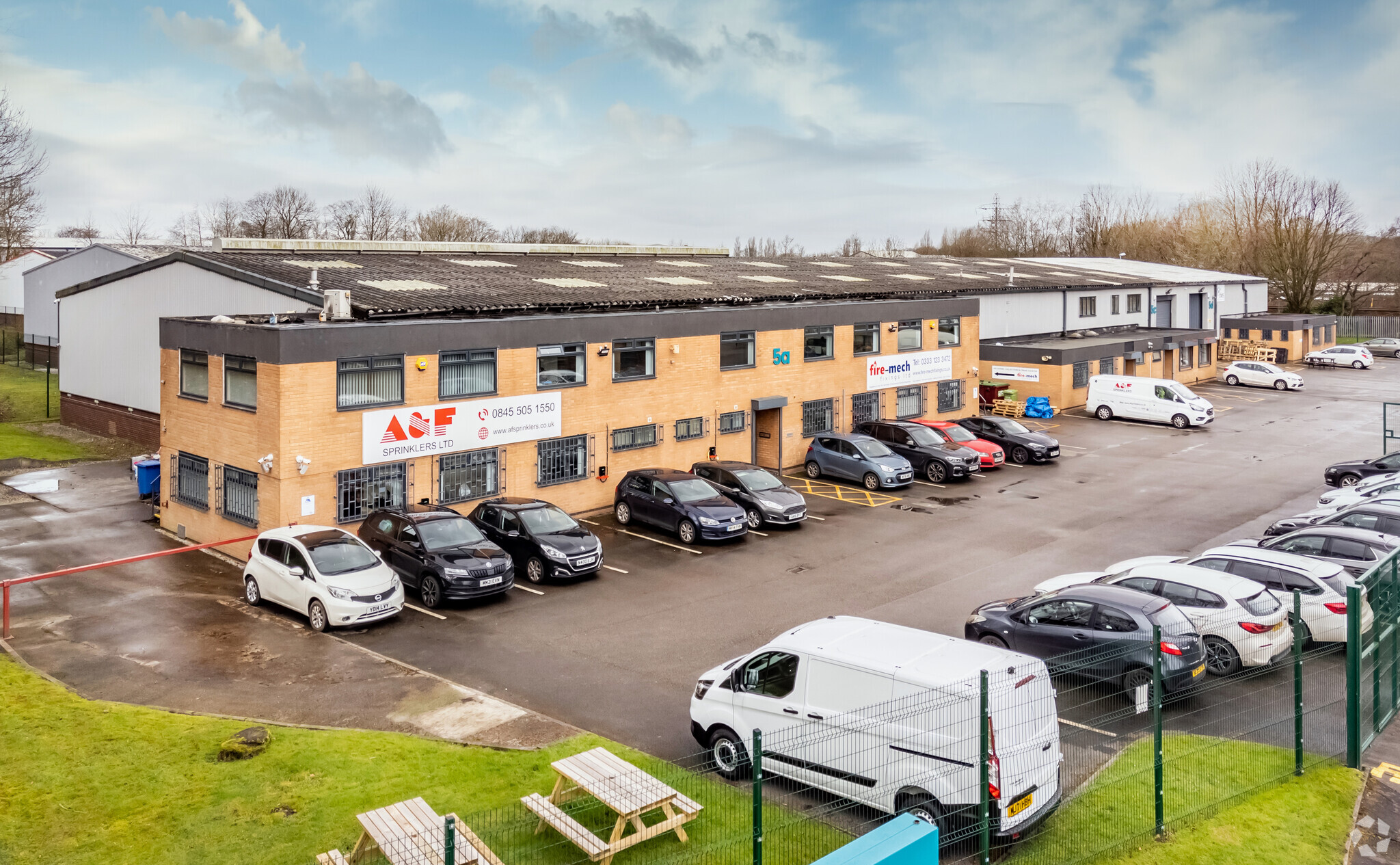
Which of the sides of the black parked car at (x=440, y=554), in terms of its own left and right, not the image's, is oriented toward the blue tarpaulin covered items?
left

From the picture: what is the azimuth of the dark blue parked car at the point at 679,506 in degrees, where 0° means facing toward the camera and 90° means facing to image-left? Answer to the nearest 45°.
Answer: approximately 315°

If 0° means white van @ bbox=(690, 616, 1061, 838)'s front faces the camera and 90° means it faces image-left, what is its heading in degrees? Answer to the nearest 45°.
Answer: approximately 135°

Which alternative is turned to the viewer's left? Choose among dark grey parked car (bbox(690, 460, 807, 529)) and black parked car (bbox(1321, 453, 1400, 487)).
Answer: black parked car (bbox(1321, 453, 1400, 487))

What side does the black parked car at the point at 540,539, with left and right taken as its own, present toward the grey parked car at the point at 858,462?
left

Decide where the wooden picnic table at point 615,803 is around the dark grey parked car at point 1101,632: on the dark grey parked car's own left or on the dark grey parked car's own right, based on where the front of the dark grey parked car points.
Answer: on the dark grey parked car's own left

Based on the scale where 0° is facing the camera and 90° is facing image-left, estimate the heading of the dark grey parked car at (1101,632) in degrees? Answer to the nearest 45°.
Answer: approximately 135°

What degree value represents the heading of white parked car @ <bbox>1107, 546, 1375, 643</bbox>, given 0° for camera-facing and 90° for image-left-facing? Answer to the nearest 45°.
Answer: approximately 135°

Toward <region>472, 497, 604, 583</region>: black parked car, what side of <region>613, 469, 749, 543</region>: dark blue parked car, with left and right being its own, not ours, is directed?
right

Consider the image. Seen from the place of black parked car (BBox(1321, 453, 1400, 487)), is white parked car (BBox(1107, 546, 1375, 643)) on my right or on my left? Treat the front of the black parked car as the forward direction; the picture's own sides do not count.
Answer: on my left

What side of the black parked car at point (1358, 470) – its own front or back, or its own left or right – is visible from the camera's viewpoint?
left

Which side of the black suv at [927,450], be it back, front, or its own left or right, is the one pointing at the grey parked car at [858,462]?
right

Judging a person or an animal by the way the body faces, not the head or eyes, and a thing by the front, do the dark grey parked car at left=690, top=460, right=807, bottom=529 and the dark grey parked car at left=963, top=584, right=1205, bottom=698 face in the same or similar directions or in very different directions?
very different directions
